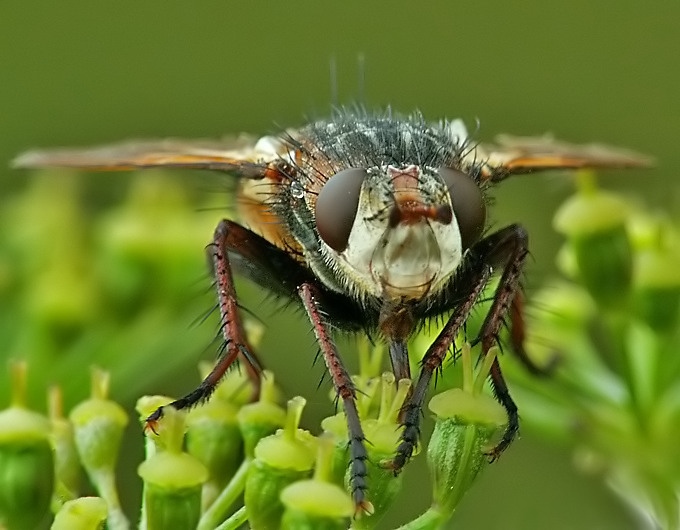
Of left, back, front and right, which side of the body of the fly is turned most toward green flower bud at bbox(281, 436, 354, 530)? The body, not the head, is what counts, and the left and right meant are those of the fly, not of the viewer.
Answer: front

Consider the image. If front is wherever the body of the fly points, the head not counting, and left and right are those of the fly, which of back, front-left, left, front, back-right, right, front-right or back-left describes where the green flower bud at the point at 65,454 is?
right

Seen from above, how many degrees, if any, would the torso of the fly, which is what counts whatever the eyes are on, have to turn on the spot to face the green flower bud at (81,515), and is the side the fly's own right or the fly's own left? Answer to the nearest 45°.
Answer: approximately 45° to the fly's own right

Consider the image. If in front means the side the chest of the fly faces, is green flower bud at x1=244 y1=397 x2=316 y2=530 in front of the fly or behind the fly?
in front

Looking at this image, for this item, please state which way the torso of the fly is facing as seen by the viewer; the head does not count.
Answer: toward the camera

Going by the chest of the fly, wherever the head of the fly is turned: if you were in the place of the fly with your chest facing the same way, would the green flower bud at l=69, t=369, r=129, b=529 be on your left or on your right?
on your right
